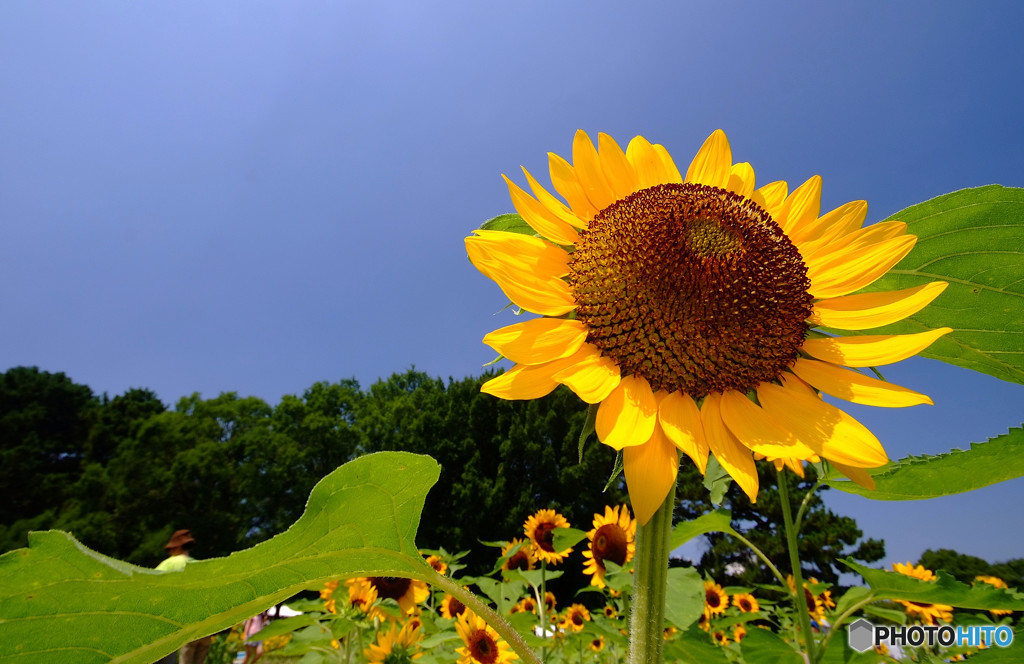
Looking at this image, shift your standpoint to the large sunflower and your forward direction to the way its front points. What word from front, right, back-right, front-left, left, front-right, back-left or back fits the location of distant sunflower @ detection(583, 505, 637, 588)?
back

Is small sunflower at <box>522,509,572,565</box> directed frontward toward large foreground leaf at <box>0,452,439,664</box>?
yes

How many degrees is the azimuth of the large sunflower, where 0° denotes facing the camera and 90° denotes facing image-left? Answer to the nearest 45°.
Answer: approximately 0°

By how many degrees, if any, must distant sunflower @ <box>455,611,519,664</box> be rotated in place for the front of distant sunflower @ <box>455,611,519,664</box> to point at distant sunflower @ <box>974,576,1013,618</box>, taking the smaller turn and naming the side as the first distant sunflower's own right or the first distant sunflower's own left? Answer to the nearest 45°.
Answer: approximately 90° to the first distant sunflower's own left

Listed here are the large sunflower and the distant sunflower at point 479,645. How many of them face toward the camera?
2

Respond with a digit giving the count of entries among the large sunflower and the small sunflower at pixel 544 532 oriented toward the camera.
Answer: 2

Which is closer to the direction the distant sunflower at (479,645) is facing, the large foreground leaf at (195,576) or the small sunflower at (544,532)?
the large foreground leaf

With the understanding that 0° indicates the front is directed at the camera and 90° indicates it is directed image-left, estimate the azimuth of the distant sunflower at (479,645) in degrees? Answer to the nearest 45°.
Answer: approximately 0°

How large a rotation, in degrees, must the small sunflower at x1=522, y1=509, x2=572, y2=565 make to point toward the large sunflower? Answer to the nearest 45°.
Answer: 0° — it already faces it
